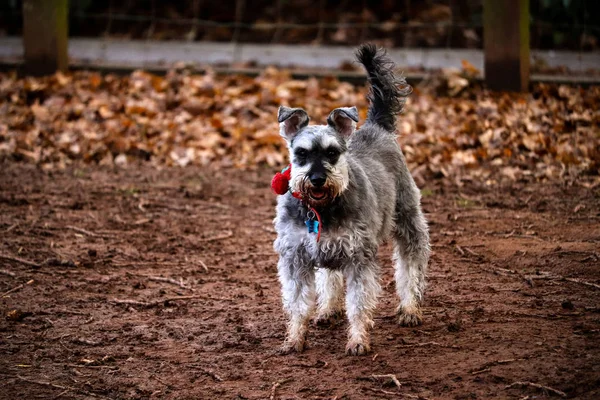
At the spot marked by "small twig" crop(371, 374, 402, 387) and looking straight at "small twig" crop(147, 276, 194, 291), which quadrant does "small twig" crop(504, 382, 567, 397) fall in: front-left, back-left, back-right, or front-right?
back-right

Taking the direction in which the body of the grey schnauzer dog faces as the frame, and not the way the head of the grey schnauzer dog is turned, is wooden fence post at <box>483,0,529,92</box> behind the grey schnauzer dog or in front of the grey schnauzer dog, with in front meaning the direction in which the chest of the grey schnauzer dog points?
behind

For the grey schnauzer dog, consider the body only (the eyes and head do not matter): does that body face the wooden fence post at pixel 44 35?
no

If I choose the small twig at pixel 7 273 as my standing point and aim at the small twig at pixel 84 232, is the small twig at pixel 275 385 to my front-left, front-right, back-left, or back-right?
back-right

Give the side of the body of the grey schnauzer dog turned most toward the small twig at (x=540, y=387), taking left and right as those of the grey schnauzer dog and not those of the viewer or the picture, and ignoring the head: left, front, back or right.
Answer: left

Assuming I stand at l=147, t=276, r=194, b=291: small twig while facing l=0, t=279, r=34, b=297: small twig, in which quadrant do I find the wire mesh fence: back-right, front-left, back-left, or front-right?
back-right

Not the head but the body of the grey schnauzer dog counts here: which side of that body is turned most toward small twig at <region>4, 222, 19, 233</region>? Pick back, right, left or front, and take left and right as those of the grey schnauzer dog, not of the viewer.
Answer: right

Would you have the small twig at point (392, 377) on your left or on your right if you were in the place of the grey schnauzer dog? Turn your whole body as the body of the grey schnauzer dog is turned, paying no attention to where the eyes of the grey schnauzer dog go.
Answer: on your left

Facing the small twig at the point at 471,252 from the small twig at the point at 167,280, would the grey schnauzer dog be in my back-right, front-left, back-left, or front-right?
front-right

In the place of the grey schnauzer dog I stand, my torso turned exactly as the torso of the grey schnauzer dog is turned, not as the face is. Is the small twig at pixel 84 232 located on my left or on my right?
on my right

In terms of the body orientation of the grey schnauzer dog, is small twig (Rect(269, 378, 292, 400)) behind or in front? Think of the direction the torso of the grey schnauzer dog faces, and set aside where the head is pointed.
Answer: in front

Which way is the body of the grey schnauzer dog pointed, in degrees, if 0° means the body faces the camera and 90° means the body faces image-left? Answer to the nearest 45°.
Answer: approximately 45°

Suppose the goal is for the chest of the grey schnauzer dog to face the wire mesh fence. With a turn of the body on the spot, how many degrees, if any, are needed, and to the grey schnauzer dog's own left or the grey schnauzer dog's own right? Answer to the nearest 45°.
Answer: approximately 135° to the grey schnauzer dog's own right
